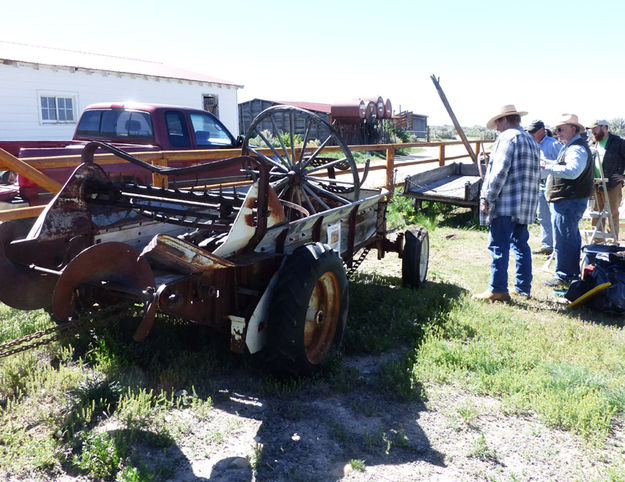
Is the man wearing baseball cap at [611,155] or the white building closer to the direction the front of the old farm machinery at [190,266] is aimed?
the man wearing baseball cap

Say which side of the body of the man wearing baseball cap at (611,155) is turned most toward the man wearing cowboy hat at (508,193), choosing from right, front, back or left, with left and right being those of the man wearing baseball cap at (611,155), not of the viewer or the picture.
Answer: front

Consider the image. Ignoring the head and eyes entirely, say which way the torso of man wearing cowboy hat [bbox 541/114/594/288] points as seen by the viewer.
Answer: to the viewer's left

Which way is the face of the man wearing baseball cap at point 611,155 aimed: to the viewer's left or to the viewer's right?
to the viewer's left

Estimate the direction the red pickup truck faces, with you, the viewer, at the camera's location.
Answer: facing away from the viewer and to the right of the viewer

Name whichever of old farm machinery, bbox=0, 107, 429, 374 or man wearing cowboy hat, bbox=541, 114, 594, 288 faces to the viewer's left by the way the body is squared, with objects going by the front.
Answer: the man wearing cowboy hat

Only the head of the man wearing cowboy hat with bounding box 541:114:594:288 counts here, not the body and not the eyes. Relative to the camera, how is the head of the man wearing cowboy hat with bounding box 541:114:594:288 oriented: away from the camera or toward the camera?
toward the camera

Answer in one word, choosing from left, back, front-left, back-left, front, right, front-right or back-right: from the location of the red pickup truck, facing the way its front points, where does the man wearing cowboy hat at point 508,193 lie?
right

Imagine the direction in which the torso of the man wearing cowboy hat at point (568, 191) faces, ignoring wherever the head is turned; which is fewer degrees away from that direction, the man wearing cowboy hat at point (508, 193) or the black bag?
the man wearing cowboy hat

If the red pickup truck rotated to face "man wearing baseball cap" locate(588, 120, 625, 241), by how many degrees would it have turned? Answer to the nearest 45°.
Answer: approximately 90° to its right

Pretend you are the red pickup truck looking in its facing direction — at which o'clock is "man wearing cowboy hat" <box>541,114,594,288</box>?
The man wearing cowboy hat is roughly at 3 o'clock from the red pickup truck.

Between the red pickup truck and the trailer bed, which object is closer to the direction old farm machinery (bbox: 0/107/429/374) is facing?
the trailer bed
